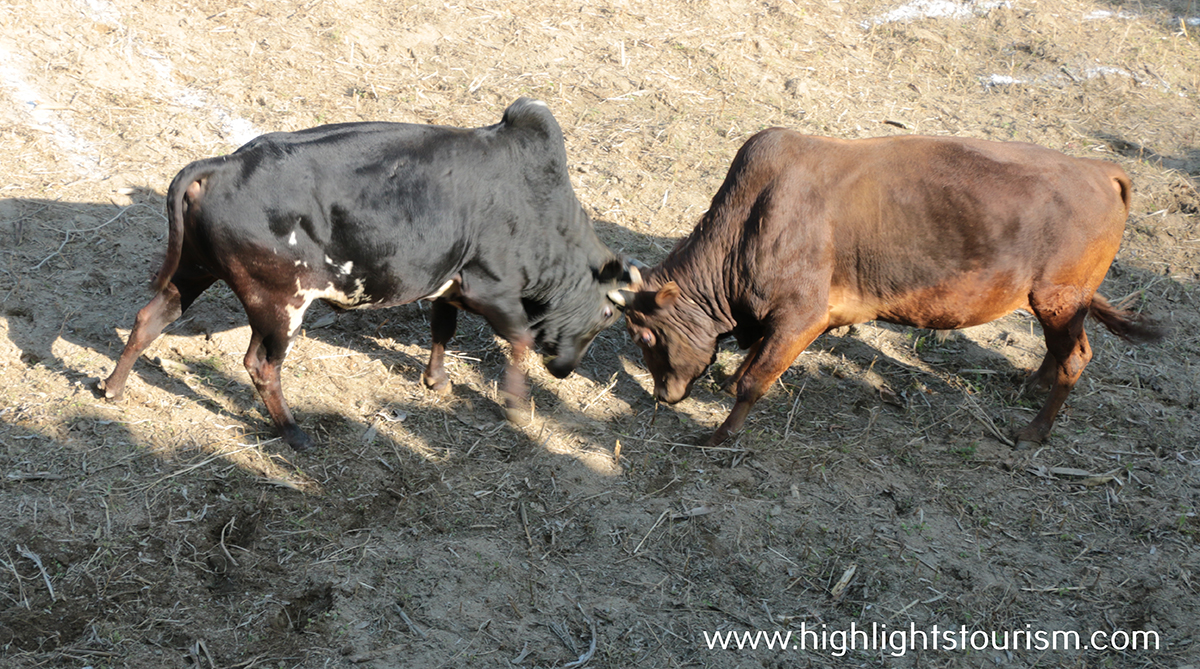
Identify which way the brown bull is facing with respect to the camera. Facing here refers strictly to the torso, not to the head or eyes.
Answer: to the viewer's left

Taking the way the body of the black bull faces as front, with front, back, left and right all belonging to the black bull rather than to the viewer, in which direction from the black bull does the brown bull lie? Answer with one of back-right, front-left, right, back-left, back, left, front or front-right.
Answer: front

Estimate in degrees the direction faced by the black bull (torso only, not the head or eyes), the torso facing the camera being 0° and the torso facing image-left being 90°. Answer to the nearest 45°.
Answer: approximately 270°

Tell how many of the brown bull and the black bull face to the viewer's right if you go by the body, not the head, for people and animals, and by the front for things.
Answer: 1

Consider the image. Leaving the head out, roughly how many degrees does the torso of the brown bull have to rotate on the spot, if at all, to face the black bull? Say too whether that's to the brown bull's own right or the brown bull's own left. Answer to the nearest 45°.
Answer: approximately 45° to the brown bull's own left

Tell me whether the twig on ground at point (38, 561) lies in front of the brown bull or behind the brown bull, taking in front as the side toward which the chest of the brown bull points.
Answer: in front

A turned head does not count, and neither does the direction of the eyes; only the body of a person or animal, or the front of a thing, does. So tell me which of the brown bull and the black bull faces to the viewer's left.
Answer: the brown bull
